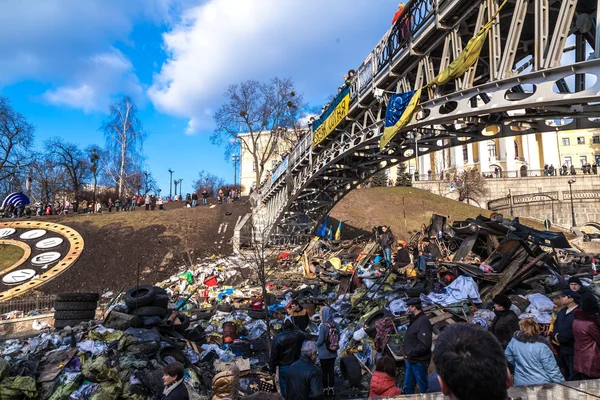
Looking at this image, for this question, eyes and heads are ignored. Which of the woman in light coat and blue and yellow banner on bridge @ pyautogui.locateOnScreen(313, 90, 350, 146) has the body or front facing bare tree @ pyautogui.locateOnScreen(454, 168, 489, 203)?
the woman in light coat

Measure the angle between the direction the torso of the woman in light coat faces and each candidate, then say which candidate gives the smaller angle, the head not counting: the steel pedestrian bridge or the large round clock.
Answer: the steel pedestrian bridge

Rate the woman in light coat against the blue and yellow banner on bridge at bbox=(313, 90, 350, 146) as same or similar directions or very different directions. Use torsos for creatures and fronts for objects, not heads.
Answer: very different directions

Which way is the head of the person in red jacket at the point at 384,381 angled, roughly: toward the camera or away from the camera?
away from the camera

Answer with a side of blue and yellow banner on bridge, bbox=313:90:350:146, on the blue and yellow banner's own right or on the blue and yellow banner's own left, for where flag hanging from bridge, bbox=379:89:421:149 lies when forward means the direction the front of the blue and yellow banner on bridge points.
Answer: on the blue and yellow banner's own left

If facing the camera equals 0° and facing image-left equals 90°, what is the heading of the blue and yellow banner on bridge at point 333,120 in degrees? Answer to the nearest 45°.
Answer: approximately 45°

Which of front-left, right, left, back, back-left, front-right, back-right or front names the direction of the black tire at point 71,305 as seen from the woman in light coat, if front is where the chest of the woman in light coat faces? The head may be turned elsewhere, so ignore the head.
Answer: left

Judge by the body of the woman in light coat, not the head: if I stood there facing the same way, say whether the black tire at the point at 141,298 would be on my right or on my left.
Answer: on my left

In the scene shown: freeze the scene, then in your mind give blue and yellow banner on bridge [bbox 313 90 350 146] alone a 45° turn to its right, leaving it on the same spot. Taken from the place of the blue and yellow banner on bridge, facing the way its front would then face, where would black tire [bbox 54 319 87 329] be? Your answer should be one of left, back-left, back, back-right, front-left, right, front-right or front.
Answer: front-left

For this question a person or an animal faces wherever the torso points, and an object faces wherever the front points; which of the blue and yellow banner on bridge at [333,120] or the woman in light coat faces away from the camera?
the woman in light coat

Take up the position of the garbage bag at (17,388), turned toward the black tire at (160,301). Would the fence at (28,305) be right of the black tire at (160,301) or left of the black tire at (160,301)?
left

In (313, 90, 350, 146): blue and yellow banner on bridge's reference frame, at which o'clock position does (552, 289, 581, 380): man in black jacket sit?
The man in black jacket is roughly at 10 o'clock from the blue and yellow banner on bridge.

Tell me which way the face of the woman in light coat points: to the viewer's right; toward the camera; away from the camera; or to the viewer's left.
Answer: away from the camera

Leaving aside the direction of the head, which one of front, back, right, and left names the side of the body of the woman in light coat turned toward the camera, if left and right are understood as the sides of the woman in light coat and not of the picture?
back

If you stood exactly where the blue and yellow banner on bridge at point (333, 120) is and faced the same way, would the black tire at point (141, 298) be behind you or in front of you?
in front

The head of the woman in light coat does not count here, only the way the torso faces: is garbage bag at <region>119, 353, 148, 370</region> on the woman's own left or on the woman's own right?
on the woman's own left
